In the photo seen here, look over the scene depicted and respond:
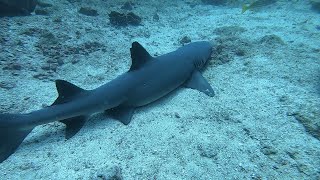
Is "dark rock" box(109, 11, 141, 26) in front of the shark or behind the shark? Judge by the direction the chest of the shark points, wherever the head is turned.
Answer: in front

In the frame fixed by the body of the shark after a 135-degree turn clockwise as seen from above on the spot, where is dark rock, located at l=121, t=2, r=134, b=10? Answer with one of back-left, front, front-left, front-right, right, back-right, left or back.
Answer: back

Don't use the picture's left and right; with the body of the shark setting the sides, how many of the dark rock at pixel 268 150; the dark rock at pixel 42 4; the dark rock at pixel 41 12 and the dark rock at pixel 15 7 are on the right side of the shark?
1

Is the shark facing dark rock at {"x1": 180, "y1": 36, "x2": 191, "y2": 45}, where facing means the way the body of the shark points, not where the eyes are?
yes

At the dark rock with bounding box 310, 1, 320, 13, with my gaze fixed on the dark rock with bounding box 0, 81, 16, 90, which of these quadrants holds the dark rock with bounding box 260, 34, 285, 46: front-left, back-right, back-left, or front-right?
front-left

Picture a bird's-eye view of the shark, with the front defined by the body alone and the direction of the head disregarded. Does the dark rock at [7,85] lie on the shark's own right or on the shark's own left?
on the shark's own left

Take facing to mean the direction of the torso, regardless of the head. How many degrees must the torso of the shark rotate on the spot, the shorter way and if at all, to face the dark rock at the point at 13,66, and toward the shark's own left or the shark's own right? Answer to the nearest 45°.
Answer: approximately 90° to the shark's own left

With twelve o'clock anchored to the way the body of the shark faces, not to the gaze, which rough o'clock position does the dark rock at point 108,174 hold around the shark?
The dark rock is roughly at 5 o'clock from the shark.

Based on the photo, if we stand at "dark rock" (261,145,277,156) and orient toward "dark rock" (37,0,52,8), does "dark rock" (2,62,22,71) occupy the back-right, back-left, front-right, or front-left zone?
front-left

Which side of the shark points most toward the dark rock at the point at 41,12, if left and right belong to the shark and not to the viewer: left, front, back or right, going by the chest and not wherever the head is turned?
left

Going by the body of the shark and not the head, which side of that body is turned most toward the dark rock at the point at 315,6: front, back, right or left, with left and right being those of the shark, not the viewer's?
front

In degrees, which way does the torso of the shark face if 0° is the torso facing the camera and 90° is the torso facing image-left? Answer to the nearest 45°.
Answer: approximately 225°
